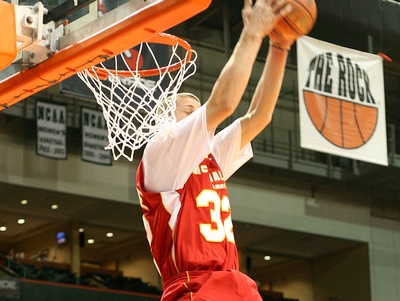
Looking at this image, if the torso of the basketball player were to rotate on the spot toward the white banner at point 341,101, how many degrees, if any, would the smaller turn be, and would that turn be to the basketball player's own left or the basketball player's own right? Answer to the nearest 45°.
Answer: approximately 135° to the basketball player's own left
